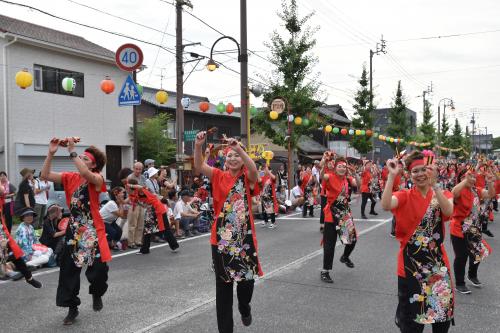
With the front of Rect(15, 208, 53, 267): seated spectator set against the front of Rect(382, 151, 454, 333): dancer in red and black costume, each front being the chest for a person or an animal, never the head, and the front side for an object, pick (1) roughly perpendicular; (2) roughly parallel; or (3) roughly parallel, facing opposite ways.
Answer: roughly perpendicular

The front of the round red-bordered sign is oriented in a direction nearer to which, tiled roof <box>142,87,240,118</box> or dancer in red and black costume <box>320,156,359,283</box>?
the dancer in red and black costume

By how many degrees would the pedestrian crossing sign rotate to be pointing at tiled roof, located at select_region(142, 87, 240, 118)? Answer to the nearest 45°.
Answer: approximately 180°

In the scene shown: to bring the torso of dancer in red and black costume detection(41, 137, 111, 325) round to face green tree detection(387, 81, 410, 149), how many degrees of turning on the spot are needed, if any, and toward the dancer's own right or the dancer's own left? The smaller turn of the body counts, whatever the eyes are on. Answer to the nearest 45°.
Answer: approximately 180°

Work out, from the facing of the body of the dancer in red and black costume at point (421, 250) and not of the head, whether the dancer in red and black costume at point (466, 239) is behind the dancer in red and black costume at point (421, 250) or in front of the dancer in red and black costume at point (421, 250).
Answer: behind

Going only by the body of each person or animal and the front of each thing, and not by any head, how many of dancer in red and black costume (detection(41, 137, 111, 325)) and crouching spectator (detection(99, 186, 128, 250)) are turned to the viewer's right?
1

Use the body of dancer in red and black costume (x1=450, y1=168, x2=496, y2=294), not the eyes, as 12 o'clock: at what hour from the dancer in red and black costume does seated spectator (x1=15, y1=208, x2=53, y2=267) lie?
The seated spectator is roughly at 4 o'clock from the dancer in red and black costume.

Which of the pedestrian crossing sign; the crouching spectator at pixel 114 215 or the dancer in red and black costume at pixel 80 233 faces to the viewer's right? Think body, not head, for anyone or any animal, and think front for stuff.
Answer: the crouching spectator

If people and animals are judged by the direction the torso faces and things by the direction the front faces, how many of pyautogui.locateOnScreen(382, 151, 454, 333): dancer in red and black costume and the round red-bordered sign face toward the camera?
2

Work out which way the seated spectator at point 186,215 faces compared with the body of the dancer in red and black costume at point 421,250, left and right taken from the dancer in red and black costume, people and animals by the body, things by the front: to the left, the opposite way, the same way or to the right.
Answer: to the left

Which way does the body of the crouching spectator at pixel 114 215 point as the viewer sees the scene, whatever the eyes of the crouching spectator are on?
to the viewer's right

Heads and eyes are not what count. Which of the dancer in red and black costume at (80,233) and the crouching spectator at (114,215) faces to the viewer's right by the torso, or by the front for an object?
the crouching spectator

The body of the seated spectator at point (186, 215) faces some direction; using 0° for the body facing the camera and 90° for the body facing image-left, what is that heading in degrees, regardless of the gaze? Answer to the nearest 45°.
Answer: approximately 315°

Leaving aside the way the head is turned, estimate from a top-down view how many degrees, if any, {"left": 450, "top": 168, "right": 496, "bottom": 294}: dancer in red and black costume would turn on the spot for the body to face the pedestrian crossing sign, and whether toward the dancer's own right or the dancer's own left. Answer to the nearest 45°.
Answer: approximately 135° to the dancer's own right
